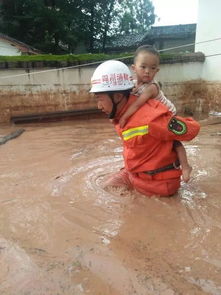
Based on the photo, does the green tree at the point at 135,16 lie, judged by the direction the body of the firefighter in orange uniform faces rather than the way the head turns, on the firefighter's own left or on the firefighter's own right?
on the firefighter's own right
